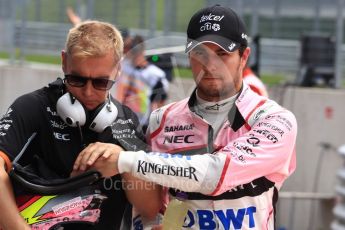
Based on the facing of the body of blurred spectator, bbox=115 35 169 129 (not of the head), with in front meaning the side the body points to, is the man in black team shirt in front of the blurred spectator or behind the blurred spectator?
in front

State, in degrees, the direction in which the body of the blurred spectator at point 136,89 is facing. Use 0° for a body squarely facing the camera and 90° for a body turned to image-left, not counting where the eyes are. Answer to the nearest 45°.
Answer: approximately 45°

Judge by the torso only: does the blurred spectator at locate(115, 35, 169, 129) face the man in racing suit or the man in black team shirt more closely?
the man in black team shirt

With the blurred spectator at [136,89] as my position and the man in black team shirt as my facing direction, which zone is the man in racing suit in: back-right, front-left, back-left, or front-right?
front-left

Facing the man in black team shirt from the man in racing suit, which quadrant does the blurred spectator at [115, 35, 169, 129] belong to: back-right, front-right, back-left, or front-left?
front-right

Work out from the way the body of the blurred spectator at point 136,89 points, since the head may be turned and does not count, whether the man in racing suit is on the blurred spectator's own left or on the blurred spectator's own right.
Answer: on the blurred spectator's own left
